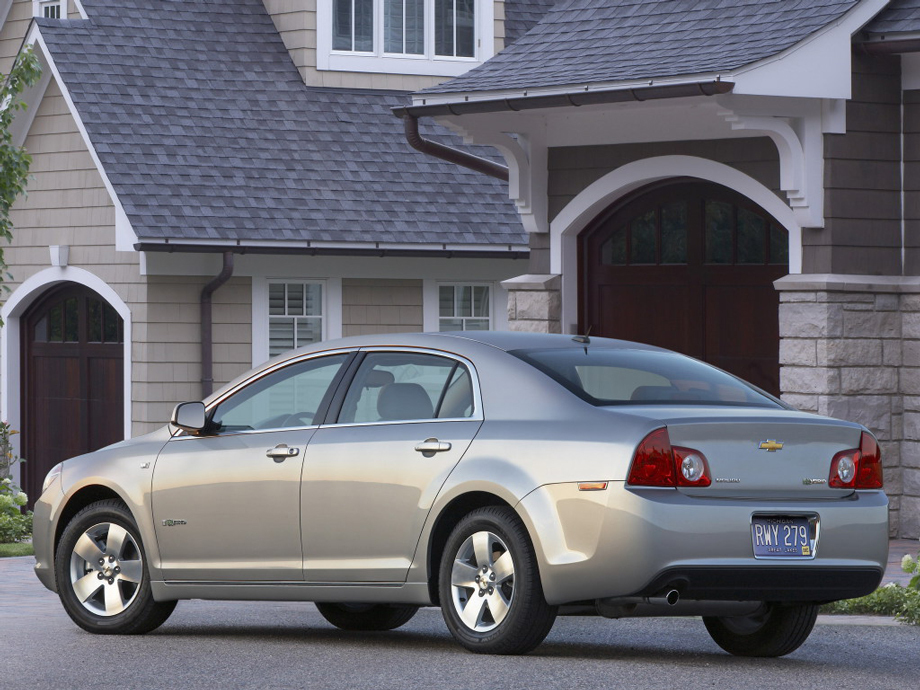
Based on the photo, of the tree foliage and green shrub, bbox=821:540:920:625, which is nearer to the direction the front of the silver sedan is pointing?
the tree foliage

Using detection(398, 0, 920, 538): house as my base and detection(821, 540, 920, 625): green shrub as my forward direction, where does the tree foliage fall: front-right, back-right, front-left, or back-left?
back-right

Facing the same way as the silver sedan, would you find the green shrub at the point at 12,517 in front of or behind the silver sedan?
in front

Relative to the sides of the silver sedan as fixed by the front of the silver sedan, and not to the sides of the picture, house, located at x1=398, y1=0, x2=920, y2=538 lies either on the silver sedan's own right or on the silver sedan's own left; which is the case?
on the silver sedan's own right

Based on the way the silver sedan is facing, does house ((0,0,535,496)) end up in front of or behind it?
in front

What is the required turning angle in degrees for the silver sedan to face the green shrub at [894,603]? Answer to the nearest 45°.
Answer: approximately 90° to its right

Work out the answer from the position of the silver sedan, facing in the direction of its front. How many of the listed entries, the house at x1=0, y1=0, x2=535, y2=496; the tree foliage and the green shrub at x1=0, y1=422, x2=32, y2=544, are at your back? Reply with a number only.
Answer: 0

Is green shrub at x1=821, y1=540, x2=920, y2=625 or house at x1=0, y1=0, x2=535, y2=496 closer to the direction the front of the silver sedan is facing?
the house

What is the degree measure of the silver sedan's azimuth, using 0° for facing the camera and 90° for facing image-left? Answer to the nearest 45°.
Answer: approximately 135°

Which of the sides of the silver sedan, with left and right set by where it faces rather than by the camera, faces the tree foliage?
front
